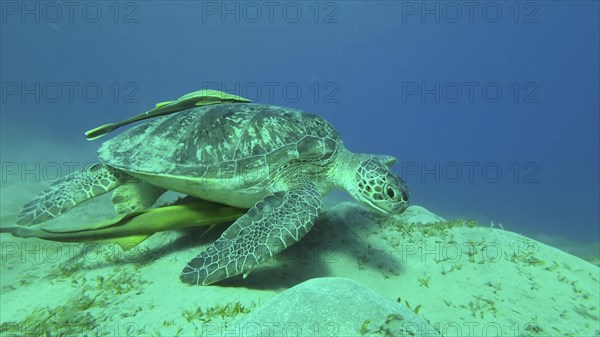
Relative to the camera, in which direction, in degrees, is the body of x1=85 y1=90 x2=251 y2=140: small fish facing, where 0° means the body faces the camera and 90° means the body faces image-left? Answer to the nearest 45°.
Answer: approximately 270°

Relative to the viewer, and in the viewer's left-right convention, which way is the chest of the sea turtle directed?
facing to the right of the viewer
